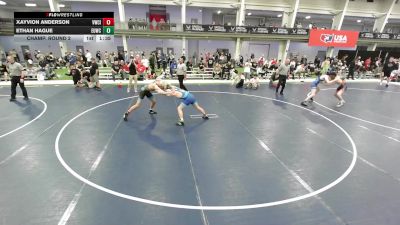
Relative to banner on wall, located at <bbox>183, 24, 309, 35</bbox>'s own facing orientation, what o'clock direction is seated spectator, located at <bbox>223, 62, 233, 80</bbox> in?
The seated spectator is roughly at 12 o'clock from the banner on wall.

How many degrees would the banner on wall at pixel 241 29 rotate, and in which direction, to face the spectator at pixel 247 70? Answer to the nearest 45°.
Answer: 0° — it already faces them

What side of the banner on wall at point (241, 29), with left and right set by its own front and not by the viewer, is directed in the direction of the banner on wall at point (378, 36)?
left

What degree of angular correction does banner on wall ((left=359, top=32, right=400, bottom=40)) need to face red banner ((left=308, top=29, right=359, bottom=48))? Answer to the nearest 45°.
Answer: approximately 45° to its right

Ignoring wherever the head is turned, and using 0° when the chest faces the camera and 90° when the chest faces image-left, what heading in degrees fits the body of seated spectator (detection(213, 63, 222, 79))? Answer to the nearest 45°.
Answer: approximately 0°

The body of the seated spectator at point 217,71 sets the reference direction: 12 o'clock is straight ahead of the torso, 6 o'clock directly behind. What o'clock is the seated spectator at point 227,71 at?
the seated spectator at point 227,71 is roughly at 9 o'clock from the seated spectator at point 217,71.

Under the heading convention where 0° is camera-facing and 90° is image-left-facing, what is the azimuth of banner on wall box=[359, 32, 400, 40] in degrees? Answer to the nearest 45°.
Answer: approximately 0°
